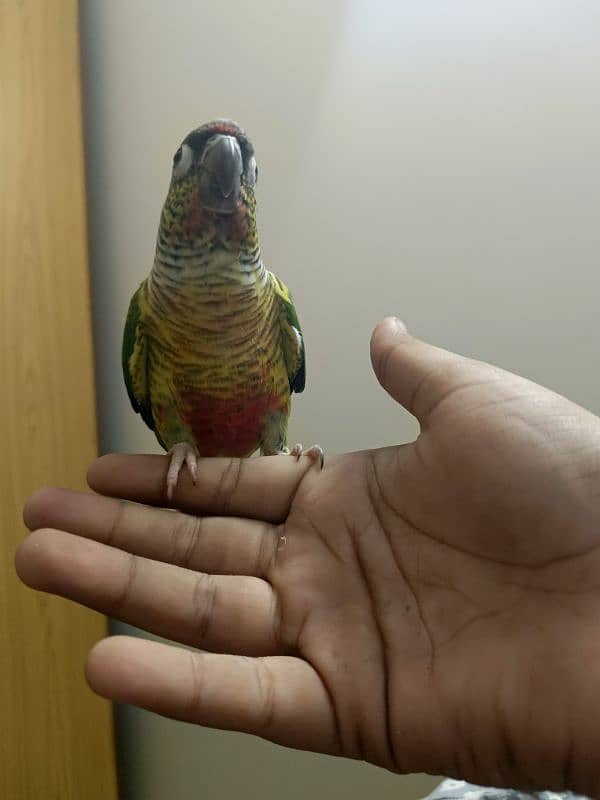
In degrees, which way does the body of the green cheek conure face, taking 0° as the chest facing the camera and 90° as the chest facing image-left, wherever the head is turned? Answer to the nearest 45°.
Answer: approximately 0°
